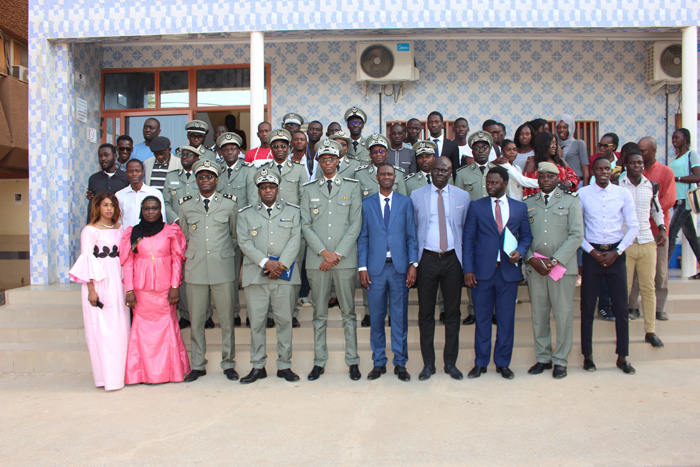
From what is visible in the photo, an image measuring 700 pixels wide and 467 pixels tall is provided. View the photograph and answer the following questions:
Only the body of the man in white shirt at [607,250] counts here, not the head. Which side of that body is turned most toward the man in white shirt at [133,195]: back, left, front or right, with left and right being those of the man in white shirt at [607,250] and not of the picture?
right

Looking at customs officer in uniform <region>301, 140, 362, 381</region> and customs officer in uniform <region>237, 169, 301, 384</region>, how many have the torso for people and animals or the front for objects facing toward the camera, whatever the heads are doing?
2

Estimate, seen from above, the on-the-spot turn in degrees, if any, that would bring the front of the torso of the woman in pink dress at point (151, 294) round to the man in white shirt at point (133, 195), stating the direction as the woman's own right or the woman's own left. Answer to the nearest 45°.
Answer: approximately 180°

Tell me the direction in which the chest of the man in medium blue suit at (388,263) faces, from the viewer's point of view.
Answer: toward the camera

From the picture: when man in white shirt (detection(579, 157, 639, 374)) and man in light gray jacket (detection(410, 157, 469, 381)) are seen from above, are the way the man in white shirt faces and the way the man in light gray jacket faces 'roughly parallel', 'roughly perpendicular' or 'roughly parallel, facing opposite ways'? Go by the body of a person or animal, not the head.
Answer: roughly parallel

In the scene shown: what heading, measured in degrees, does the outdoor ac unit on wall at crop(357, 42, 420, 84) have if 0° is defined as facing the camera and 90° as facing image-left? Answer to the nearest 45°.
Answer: approximately 0°

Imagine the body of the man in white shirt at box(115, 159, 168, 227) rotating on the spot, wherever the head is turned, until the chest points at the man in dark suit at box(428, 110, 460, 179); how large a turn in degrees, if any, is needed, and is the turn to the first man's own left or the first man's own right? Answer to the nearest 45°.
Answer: approximately 90° to the first man's own left

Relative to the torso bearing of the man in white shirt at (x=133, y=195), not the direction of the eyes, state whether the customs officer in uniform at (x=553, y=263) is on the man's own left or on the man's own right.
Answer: on the man's own left

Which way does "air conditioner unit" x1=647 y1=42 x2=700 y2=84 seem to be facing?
toward the camera

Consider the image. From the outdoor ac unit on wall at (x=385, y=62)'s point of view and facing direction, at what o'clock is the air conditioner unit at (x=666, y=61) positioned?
The air conditioner unit is roughly at 9 o'clock from the outdoor ac unit on wall.

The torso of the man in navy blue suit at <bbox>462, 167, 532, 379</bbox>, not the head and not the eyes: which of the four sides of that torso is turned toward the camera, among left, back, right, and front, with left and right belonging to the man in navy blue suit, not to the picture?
front

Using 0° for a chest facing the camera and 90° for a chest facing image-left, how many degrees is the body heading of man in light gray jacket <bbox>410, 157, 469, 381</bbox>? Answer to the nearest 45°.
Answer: approximately 0°

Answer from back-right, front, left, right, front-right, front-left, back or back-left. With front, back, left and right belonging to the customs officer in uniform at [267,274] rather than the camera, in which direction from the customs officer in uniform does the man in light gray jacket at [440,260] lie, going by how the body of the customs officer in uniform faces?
left
